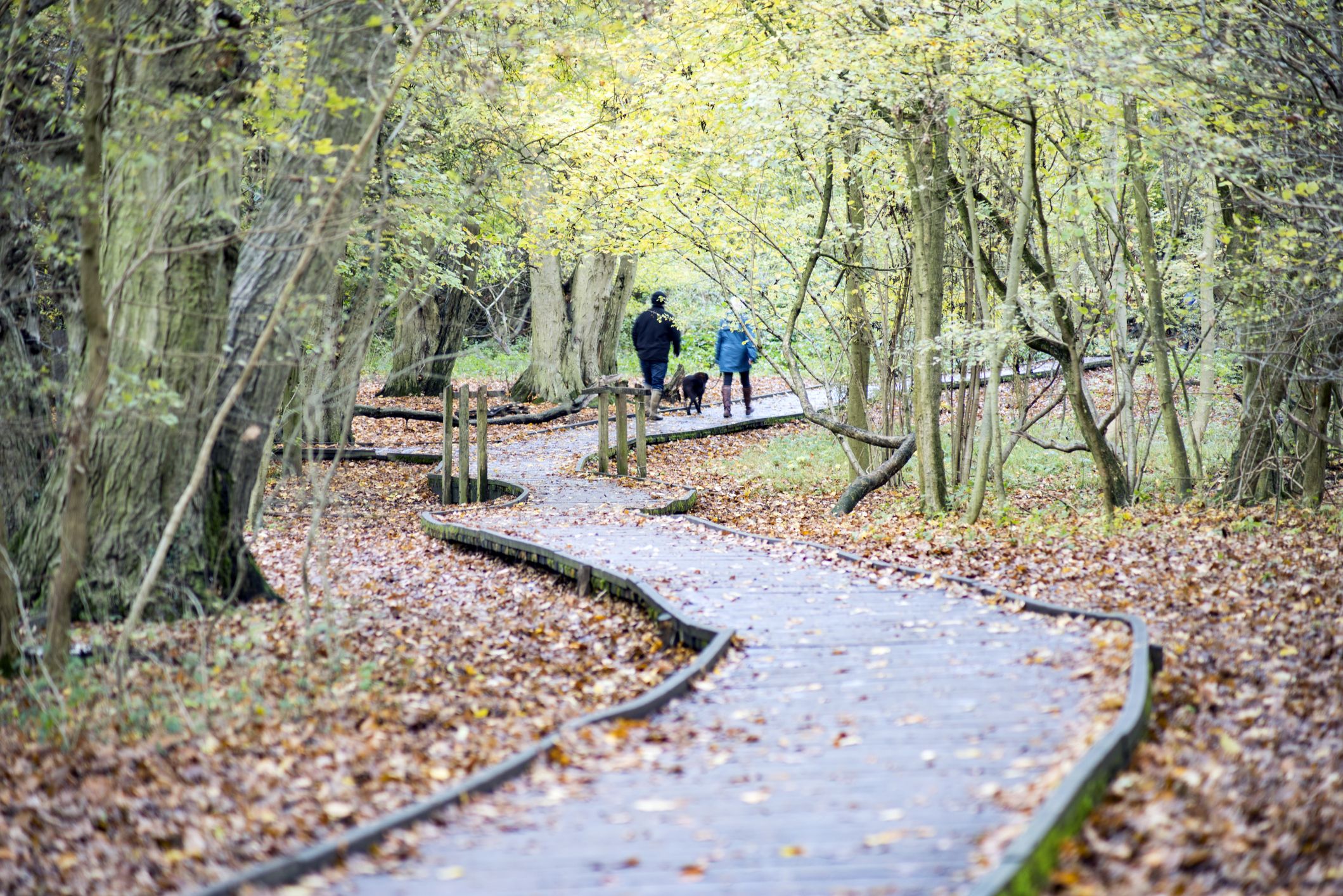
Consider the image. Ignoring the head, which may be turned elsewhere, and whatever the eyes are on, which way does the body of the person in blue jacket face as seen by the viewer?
away from the camera

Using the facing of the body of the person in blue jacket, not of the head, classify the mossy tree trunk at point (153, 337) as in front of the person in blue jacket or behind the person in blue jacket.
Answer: behind

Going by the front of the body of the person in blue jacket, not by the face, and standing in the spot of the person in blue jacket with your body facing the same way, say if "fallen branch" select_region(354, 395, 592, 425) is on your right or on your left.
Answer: on your left

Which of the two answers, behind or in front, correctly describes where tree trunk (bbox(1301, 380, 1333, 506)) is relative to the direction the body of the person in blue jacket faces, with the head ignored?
behind

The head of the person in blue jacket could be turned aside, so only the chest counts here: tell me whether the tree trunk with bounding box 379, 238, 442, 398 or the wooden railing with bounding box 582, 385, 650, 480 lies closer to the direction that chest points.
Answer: the tree trunk
